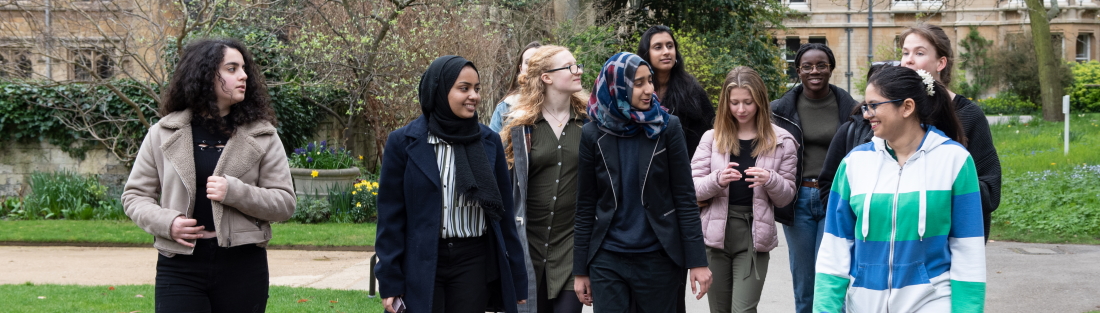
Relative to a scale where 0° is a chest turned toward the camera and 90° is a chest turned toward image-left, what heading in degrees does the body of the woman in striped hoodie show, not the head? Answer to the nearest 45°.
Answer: approximately 45°

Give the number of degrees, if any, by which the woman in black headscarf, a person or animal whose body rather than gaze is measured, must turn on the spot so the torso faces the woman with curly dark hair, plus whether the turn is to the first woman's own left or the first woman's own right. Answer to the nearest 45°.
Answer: approximately 90° to the first woman's own right

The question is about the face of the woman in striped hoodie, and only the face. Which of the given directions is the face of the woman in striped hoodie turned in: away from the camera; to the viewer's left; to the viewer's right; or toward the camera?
to the viewer's left

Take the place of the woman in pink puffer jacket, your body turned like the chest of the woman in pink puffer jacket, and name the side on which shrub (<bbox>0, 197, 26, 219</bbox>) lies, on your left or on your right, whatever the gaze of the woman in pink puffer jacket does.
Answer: on your right

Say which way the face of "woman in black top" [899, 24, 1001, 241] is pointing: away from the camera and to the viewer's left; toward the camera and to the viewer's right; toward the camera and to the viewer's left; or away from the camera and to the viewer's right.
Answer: toward the camera and to the viewer's left

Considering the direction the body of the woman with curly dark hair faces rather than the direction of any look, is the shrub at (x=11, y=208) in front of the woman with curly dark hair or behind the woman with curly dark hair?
behind

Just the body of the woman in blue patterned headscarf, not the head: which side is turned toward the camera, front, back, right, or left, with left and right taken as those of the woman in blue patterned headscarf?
front

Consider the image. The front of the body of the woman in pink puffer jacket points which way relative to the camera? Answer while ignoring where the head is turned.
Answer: toward the camera

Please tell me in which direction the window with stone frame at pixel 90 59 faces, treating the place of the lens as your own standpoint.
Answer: facing the viewer

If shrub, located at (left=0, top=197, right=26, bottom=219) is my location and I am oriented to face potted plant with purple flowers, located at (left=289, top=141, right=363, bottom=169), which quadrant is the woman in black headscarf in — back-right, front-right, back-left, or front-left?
front-right

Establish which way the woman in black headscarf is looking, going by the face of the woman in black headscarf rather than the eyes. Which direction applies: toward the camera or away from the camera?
toward the camera

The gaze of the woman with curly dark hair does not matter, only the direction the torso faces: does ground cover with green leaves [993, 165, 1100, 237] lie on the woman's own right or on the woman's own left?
on the woman's own left

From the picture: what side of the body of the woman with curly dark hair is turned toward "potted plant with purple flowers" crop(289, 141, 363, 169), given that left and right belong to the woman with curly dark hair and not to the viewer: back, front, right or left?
back

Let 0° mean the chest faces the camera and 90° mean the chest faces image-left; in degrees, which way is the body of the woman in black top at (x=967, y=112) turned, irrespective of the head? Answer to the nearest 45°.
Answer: approximately 45°
